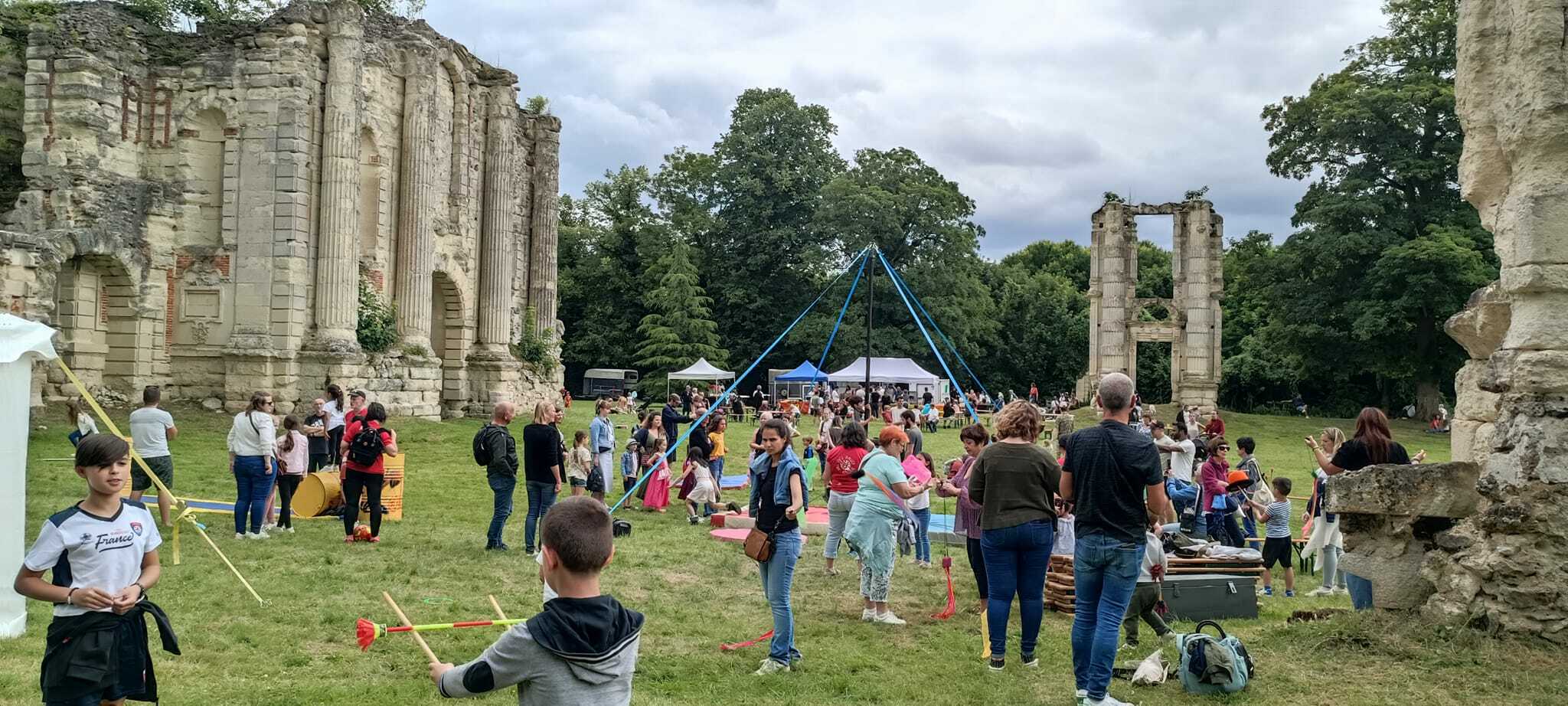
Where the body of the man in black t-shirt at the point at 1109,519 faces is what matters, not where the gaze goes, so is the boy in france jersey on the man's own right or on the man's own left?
on the man's own left

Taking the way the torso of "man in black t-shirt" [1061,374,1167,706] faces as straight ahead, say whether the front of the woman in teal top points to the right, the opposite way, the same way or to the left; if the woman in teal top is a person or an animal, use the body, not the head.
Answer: to the right

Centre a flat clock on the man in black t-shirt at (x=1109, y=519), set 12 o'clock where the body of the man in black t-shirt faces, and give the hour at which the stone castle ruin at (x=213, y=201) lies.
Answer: The stone castle ruin is roughly at 10 o'clock from the man in black t-shirt.

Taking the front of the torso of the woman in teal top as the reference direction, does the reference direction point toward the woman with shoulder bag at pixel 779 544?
no

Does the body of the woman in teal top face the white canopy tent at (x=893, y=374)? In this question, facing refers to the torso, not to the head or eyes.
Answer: no

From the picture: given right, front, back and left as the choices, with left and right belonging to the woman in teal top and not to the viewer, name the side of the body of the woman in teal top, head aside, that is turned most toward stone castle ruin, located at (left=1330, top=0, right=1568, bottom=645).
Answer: front

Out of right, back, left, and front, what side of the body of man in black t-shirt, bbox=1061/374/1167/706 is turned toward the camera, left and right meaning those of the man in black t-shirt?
back

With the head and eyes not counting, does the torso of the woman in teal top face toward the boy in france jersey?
no

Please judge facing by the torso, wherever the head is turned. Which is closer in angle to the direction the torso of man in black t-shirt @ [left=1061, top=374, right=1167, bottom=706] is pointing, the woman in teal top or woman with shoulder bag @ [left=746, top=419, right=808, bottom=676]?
the woman in teal top

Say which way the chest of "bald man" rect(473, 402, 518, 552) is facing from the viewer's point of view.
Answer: to the viewer's right

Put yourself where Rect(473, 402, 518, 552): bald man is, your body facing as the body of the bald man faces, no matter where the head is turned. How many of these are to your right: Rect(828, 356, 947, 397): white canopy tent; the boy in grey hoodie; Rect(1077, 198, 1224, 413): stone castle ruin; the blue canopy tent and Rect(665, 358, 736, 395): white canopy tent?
1

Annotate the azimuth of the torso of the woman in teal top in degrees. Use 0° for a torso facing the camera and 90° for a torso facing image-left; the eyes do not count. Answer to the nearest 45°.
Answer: approximately 270°

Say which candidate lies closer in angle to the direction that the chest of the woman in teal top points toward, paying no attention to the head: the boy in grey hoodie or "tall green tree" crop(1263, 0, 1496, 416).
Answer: the tall green tree

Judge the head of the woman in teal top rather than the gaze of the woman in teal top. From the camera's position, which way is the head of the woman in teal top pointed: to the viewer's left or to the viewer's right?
to the viewer's right

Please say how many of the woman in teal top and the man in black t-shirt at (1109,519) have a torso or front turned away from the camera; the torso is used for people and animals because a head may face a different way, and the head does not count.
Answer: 1

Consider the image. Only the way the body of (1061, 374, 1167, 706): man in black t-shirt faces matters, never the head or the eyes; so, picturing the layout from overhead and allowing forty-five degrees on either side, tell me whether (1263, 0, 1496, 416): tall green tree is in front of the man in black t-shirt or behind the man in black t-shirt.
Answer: in front
